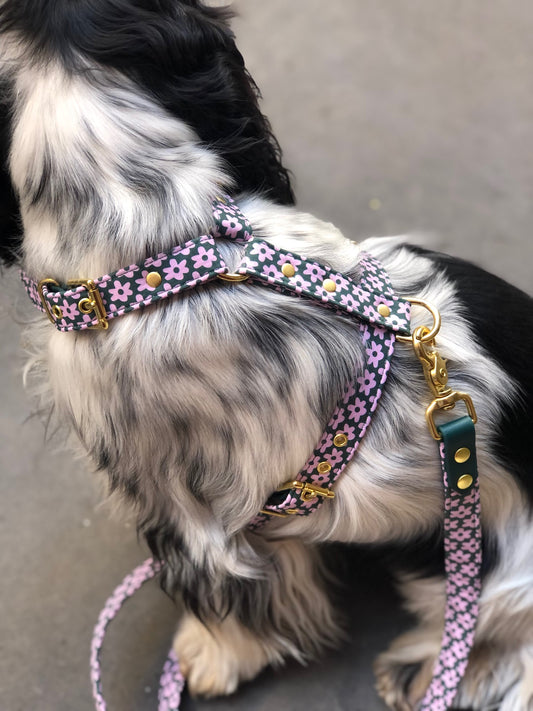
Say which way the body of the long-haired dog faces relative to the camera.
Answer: to the viewer's left
